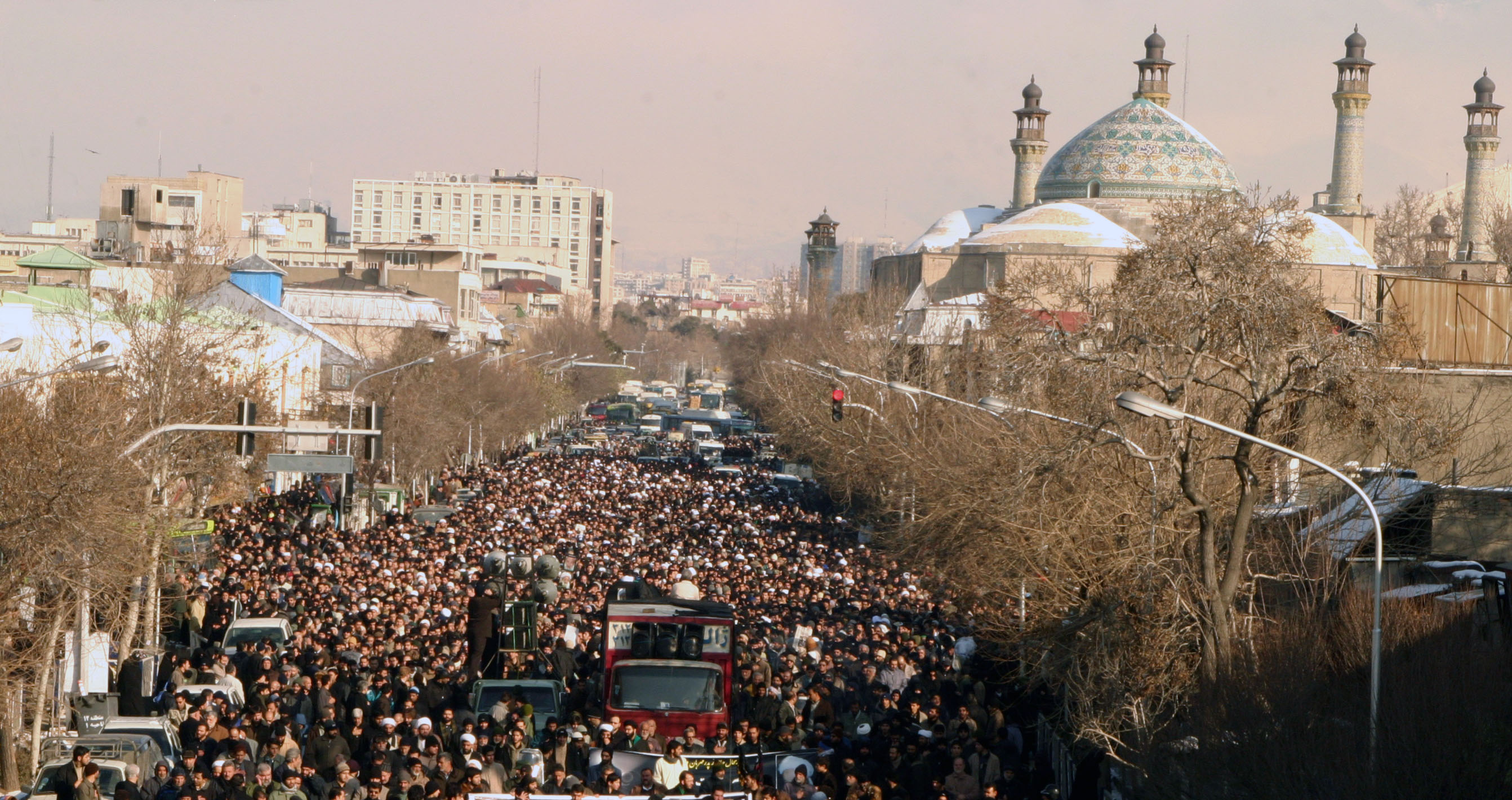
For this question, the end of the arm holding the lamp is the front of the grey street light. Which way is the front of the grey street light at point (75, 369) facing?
to the viewer's right

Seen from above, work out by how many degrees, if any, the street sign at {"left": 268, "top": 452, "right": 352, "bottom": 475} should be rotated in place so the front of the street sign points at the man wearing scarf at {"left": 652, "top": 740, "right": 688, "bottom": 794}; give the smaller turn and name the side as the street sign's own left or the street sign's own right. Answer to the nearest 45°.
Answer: approximately 135° to the street sign's own right

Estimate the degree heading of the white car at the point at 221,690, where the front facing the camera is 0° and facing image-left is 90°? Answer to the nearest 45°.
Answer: approximately 315°

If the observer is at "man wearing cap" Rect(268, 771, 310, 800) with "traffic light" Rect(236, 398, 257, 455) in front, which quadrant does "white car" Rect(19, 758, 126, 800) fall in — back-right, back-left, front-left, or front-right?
front-left

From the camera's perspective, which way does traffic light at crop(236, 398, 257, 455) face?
away from the camera

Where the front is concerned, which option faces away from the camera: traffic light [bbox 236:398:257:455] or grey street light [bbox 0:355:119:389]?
the traffic light

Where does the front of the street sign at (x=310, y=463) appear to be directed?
away from the camera

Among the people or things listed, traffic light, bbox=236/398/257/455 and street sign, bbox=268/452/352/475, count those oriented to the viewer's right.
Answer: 0

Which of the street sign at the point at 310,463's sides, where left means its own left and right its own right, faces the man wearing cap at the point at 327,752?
back

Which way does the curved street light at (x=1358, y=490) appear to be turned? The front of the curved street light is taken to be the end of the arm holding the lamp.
to the viewer's left

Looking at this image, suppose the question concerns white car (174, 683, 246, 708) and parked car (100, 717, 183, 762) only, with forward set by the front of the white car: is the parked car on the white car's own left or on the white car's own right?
on the white car's own right

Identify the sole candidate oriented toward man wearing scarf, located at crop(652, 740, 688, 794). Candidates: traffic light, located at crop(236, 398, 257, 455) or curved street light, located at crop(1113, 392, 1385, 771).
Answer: the curved street light

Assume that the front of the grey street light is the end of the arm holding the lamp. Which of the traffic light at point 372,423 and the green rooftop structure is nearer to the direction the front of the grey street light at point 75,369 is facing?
the traffic light
